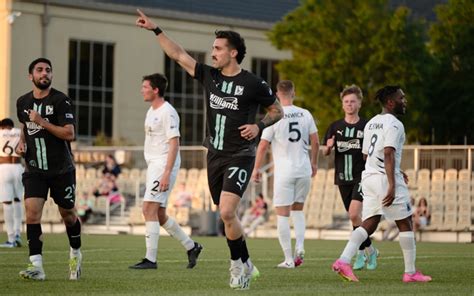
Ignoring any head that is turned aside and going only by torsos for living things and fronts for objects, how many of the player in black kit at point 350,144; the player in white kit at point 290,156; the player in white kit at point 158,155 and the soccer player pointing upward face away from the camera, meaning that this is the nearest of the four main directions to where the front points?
1

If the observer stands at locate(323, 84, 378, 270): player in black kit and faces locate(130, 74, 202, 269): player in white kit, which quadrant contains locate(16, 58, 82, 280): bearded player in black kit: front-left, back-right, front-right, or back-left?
front-left

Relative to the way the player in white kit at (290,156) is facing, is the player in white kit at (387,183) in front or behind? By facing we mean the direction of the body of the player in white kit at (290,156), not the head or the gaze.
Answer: behind

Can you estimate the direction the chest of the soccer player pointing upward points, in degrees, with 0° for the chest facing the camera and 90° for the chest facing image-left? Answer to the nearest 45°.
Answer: approximately 45°

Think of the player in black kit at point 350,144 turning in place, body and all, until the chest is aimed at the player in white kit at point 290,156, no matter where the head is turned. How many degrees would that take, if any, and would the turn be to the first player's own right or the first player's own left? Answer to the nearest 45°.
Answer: approximately 90° to the first player's own right

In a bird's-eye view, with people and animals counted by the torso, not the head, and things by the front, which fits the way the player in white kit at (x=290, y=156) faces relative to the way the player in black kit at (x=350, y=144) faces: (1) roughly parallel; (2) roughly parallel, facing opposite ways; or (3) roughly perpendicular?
roughly parallel, facing opposite ways

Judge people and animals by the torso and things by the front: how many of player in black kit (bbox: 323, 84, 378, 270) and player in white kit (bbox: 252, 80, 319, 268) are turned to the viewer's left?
0

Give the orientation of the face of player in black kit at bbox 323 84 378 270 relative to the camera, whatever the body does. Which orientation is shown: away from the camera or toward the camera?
toward the camera

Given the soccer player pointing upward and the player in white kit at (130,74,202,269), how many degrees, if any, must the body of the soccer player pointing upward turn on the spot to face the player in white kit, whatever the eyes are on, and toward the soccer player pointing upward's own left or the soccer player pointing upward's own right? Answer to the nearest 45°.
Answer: approximately 135° to the soccer player pointing upward's own right

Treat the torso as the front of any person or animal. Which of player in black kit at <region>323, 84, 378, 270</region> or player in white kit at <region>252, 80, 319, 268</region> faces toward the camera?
the player in black kit

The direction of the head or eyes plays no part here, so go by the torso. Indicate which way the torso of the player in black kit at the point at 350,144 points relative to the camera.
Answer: toward the camera
